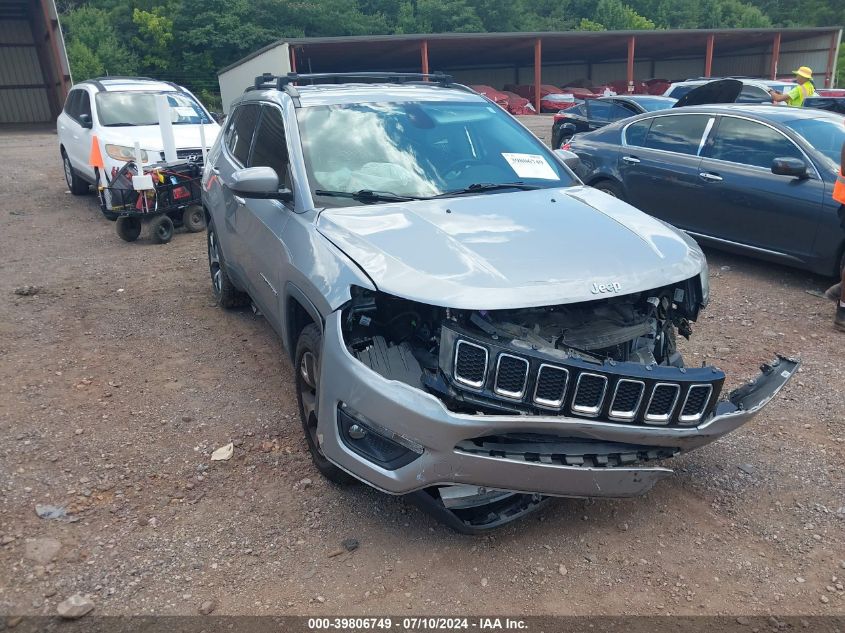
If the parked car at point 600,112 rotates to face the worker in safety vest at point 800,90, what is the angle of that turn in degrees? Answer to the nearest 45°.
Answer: approximately 45° to its left

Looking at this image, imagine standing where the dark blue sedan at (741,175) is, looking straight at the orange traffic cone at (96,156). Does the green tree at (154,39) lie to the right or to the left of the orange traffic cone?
right

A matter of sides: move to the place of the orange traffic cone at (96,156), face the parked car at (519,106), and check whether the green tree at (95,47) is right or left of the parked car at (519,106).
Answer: left

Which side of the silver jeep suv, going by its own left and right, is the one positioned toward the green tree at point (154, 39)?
back

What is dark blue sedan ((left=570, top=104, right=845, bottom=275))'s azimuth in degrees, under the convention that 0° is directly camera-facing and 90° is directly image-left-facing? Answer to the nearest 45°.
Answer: approximately 315°

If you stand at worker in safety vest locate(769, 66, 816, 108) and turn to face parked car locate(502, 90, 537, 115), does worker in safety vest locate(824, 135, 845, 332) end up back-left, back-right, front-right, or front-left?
back-left

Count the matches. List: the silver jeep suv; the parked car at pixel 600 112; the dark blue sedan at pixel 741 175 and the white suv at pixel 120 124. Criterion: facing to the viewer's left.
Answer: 0

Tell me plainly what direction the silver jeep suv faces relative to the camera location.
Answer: facing the viewer and to the right of the viewer

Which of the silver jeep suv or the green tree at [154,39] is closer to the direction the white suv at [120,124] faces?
the silver jeep suv

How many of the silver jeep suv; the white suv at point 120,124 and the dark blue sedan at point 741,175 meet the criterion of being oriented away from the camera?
0

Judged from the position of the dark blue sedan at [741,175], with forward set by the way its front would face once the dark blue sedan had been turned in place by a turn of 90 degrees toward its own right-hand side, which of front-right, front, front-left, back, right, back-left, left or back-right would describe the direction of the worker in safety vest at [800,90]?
back-right

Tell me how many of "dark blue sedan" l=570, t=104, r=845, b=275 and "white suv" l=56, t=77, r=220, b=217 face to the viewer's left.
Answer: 0

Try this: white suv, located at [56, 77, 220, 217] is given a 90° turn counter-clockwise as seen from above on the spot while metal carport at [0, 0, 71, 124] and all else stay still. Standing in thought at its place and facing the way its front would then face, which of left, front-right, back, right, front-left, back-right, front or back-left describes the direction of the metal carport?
front-left
